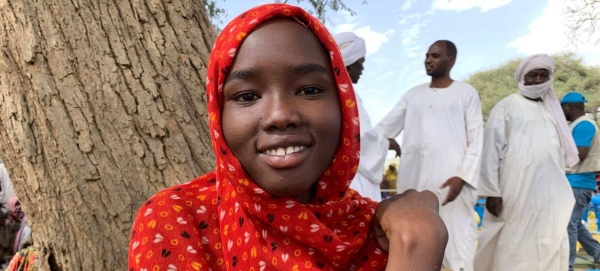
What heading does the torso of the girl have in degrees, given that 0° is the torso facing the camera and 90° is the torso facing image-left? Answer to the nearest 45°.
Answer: approximately 0°

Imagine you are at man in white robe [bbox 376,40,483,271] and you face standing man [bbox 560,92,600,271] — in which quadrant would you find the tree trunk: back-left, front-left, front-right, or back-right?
back-right

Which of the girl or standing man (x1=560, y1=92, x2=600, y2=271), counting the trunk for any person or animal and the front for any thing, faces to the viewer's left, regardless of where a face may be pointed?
the standing man

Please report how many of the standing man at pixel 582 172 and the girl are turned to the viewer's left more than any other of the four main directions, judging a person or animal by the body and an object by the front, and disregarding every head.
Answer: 1

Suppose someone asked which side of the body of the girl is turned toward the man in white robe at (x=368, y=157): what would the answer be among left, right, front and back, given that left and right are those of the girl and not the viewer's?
back

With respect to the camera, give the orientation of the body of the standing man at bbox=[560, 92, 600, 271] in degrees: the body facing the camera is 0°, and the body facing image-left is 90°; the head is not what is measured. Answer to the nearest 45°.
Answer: approximately 90°

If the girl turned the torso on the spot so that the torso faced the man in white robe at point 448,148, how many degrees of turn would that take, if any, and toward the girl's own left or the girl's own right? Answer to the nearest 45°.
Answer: approximately 135° to the girl's own left

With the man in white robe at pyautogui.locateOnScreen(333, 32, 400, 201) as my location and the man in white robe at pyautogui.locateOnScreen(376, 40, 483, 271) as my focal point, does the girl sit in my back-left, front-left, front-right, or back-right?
back-right

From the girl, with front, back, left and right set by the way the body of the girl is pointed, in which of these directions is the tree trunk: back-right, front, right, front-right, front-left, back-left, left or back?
back-right

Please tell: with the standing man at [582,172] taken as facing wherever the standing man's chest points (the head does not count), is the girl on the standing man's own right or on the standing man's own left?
on the standing man's own left
